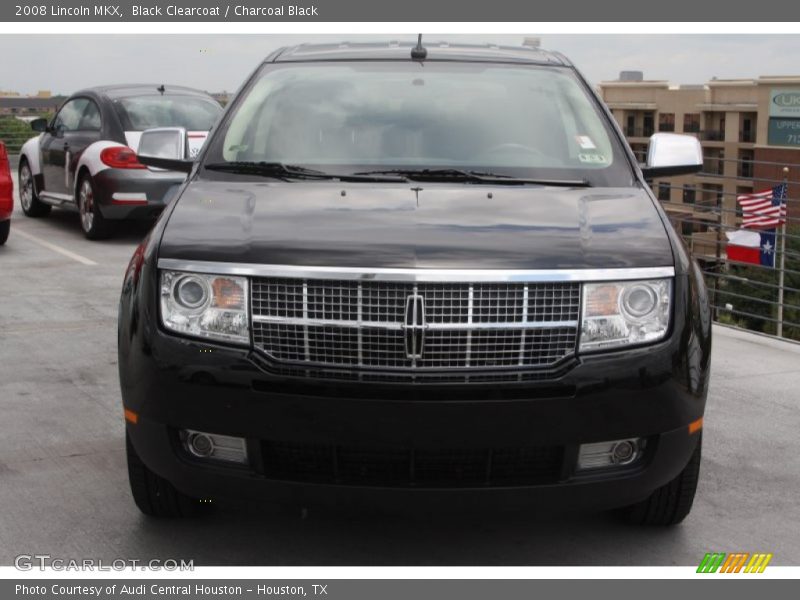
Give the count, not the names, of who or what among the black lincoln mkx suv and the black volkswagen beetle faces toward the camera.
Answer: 1

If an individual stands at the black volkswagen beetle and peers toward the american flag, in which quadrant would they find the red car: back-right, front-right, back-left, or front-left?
back-left

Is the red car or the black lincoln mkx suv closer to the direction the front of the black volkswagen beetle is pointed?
the red car

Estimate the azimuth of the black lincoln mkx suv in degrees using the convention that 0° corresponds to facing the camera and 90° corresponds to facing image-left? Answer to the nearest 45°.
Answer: approximately 0°

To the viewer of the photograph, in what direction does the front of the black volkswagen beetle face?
facing away from the viewer and to the left of the viewer

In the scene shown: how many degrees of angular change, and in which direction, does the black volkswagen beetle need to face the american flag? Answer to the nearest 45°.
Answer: approximately 135° to its right

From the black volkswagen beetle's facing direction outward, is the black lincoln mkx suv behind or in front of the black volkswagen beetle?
behind

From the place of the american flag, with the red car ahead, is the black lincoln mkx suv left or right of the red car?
left

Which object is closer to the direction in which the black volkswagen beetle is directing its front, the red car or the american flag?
the red car

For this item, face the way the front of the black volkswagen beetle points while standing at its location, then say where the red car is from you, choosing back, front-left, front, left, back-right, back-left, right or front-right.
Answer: left
